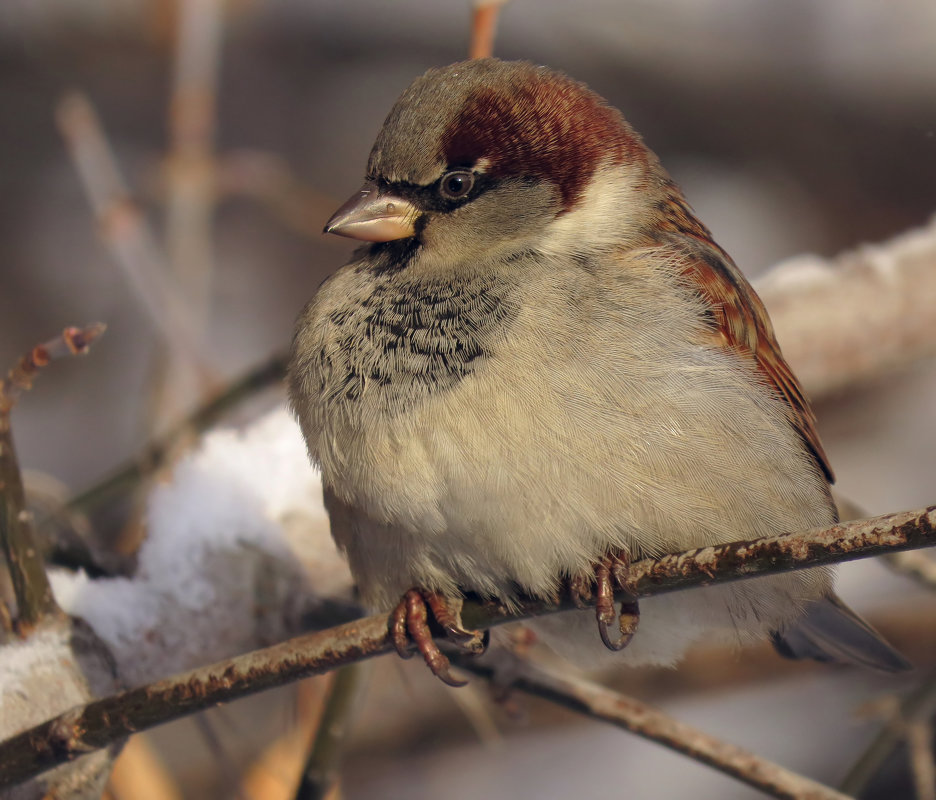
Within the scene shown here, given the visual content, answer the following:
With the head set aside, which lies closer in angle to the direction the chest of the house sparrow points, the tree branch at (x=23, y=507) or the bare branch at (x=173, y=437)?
the tree branch

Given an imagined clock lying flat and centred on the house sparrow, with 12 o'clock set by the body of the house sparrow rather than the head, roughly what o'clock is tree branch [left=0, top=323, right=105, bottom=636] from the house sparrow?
The tree branch is roughly at 1 o'clock from the house sparrow.

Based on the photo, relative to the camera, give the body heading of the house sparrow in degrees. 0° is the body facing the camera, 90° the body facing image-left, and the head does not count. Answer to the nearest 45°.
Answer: approximately 45°

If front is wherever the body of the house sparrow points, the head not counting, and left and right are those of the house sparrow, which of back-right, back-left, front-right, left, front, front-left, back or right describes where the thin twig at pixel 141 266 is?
right

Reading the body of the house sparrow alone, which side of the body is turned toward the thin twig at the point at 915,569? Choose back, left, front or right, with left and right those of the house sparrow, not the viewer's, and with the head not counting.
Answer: back
